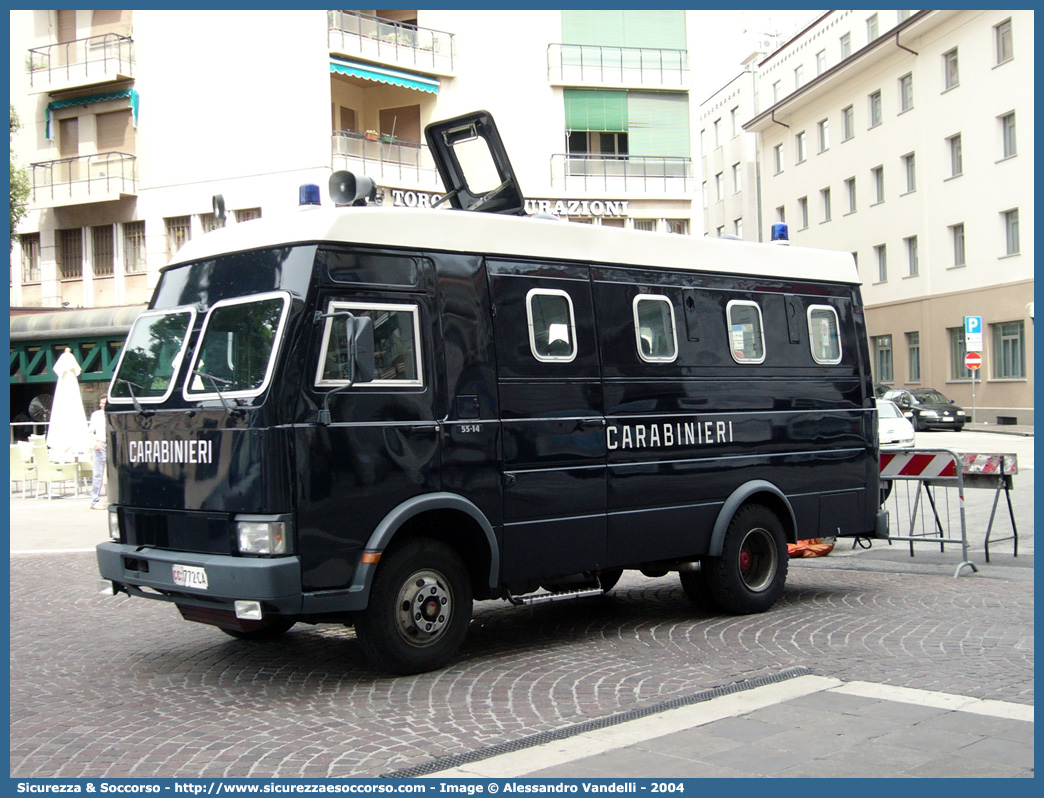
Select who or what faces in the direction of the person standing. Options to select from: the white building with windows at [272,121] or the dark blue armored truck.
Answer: the white building with windows

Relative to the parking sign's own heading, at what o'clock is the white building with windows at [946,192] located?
The white building with windows is roughly at 6 o'clock from the parking sign.

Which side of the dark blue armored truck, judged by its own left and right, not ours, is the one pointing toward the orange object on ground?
back

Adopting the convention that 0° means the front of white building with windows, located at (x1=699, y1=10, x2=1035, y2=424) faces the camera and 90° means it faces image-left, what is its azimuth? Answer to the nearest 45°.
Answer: approximately 45°

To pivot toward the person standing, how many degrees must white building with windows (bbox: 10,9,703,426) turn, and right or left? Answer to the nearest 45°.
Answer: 0° — it already faces them

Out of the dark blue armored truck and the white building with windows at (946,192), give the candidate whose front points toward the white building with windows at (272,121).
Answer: the white building with windows at (946,192)

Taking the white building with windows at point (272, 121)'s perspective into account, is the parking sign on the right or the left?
on its left

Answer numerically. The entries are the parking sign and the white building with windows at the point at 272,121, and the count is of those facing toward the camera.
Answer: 2

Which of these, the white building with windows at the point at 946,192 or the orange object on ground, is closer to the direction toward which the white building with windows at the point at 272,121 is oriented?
the orange object on ground
